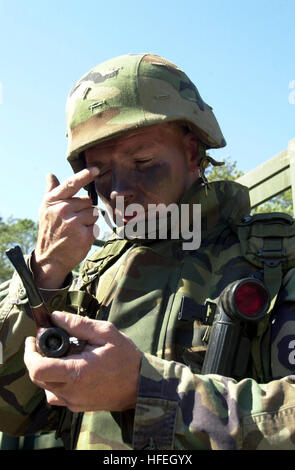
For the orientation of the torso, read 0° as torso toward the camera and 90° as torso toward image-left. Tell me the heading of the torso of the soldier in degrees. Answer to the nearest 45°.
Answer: approximately 45°

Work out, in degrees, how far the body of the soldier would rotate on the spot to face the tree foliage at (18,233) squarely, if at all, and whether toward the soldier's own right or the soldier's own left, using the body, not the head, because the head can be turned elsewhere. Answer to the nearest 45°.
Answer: approximately 135° to the soldier's own right
